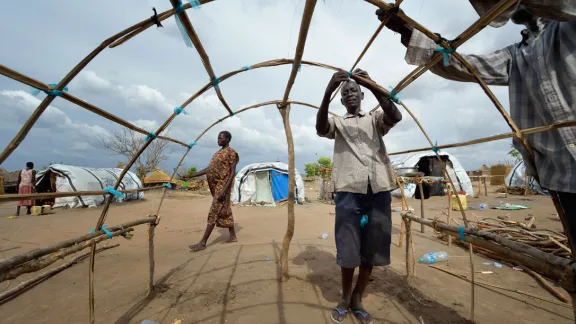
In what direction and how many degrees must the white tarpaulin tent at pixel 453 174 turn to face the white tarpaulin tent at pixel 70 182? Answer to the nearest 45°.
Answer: approximately 45° to its right

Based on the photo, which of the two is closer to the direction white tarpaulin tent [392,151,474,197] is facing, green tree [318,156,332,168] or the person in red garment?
the person in red garment

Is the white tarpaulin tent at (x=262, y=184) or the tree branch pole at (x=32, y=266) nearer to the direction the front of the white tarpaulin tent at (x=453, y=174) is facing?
the tree branch pole

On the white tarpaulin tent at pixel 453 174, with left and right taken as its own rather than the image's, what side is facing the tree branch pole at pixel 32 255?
front

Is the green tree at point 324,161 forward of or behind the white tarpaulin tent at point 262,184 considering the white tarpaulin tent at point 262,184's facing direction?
behind

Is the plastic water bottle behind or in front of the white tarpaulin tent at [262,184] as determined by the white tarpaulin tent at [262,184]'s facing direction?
in front

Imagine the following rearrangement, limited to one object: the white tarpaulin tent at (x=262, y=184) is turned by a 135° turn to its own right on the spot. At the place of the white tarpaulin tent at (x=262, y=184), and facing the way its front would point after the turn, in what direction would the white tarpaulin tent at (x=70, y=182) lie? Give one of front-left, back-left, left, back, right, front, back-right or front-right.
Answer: front-left

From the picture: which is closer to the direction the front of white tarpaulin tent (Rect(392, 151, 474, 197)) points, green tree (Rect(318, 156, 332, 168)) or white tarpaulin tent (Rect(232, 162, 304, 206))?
the white tarpaulin tent

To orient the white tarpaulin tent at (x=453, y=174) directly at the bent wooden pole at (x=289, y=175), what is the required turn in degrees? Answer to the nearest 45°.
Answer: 0° — it already faces it

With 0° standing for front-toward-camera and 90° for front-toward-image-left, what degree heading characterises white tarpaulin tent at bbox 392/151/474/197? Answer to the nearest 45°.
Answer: approximately 0°

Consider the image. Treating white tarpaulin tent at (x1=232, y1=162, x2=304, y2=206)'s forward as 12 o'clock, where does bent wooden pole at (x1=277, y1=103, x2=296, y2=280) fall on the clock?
The bent wooden pole is roughly at 12 o'clock from the white tarpaulin tent.

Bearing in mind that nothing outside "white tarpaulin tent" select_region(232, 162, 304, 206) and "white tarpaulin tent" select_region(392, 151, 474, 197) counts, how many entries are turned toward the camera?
2

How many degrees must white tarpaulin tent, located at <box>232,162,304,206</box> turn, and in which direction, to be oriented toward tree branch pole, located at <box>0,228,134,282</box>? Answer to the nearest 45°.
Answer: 0° — it already faces it

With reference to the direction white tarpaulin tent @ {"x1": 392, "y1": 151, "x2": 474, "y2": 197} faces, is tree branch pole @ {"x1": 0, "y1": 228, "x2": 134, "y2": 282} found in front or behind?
in front

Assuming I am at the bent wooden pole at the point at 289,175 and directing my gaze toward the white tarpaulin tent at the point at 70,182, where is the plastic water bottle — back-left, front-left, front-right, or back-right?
back-right

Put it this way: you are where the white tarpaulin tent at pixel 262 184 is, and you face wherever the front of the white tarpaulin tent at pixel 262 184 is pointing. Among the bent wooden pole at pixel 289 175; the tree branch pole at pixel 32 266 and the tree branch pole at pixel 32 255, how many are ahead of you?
3
